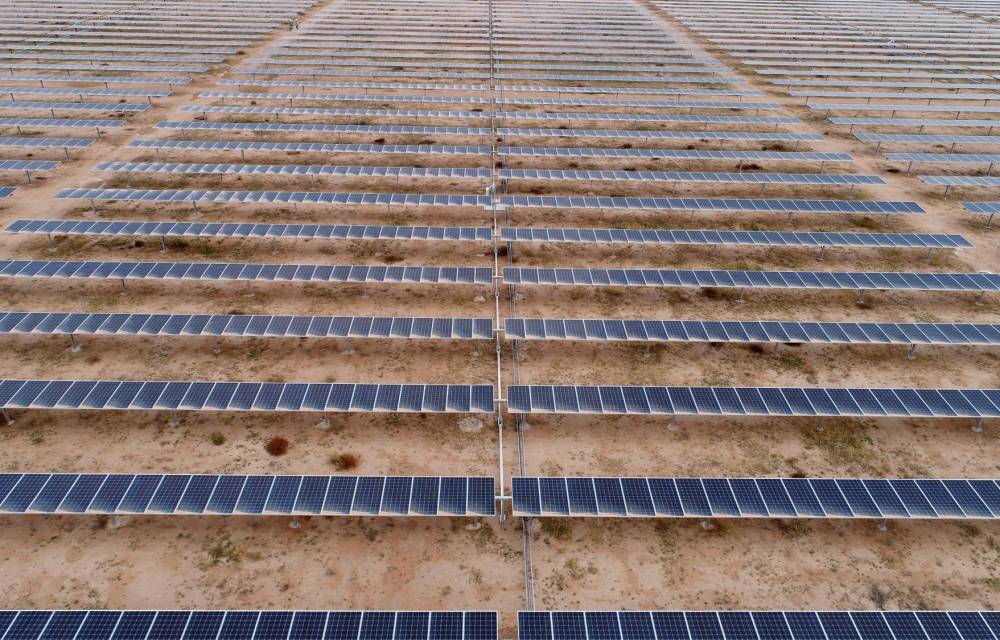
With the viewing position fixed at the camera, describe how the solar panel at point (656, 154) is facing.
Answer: facing the viewer

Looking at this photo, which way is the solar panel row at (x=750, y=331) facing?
toward the camera

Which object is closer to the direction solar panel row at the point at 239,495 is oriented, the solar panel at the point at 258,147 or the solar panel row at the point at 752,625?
the solar panel row

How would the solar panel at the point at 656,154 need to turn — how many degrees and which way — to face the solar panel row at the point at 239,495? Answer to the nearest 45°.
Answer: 0° — it already faces it

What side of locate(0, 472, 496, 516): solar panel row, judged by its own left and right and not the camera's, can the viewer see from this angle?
front

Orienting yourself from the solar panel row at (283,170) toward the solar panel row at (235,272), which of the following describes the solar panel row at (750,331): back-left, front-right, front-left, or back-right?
front-left

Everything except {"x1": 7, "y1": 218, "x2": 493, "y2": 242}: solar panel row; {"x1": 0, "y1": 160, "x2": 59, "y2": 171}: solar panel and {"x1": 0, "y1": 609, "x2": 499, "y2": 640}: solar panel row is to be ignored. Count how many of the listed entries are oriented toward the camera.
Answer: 3

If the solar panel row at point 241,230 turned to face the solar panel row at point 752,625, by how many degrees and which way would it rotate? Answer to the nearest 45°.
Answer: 0° — it already faces it

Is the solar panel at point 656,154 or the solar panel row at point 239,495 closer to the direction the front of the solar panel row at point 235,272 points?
the solar panel row

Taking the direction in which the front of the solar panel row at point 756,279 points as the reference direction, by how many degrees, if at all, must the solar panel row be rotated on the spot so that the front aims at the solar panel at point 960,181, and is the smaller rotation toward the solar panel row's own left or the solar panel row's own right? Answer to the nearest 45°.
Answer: approximately 135° to the solar panel row's own left

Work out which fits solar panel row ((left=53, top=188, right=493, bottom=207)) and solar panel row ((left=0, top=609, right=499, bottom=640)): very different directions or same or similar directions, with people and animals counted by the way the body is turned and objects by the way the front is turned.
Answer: same or similar directions

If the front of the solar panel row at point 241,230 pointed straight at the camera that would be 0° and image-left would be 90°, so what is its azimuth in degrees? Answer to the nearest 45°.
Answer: approximately 0°

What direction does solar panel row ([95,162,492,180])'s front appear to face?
toward the camera
